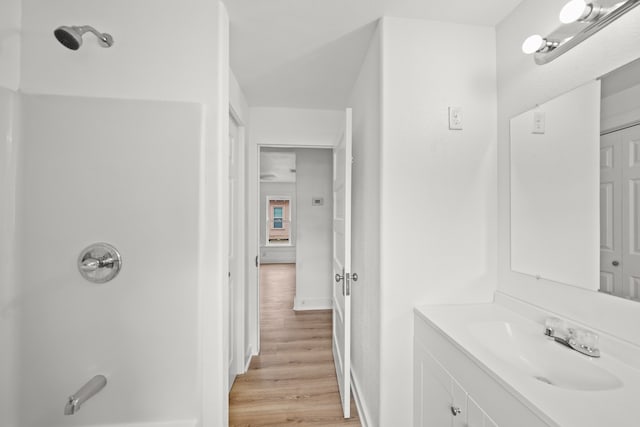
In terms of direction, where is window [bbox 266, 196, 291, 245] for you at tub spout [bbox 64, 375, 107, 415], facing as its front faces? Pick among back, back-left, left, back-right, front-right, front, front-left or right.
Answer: back

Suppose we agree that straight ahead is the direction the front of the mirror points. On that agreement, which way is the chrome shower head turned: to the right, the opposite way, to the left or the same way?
to the left

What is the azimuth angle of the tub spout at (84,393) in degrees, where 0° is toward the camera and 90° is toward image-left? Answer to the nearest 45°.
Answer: approximately 45°

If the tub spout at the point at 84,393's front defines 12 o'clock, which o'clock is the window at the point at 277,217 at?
The window is roughly at 6 o'clock from the tub spout.

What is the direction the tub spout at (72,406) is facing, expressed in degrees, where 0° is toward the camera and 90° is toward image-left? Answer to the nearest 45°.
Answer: approximately 45°

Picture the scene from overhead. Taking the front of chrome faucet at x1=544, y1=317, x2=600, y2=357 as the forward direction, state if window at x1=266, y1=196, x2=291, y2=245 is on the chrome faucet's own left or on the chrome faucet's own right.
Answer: on the chrome faucet's own right
